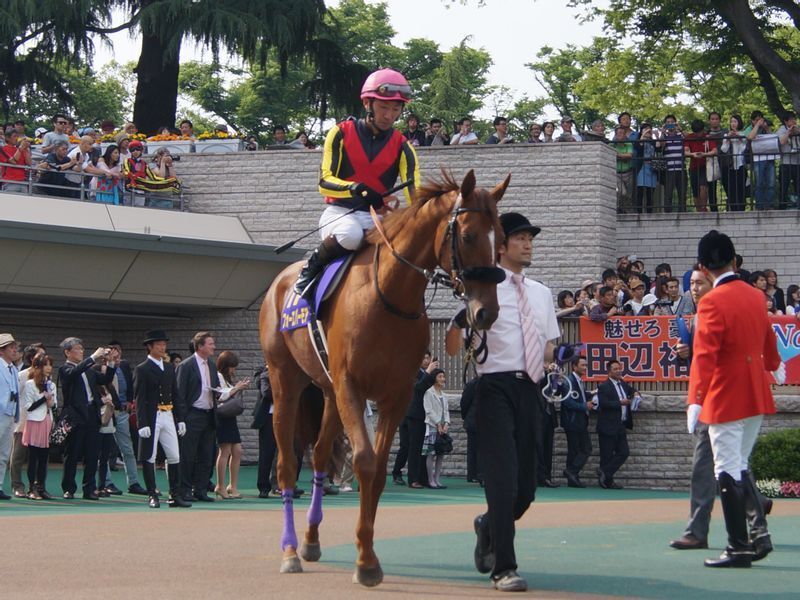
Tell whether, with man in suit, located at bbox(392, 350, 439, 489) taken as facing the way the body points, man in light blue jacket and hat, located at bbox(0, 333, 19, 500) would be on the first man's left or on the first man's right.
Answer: on the first man's right

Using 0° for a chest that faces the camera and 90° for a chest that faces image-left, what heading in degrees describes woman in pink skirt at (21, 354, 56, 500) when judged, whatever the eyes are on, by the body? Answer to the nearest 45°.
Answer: approximately 315°

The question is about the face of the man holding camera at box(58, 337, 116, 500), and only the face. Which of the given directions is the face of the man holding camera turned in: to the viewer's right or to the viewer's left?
to the viewer's right

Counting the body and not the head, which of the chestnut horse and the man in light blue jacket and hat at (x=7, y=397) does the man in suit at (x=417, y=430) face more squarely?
the chestnut horse

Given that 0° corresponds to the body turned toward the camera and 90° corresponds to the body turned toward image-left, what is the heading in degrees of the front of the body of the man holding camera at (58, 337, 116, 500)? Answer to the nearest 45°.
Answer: approximately 315°

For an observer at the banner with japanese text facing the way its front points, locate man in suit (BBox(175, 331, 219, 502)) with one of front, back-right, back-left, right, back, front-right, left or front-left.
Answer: front-right

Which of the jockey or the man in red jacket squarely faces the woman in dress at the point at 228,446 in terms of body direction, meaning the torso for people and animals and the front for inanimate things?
the man in red jacket

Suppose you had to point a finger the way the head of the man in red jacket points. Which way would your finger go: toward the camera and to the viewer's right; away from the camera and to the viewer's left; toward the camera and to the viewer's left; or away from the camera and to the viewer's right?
away from the camera and to the viewer's left
